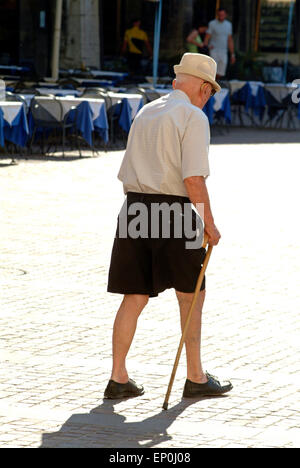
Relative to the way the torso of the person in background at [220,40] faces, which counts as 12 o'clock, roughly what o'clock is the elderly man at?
The elderly man is roughly at 12 o'clock from the person in background.

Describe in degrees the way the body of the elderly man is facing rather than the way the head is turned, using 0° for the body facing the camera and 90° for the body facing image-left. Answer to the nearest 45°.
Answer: approximately 225°

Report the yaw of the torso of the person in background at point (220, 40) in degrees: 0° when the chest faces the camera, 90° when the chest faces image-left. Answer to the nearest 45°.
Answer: approximately 0°

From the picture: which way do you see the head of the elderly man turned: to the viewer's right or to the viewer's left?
to the viewer's right
